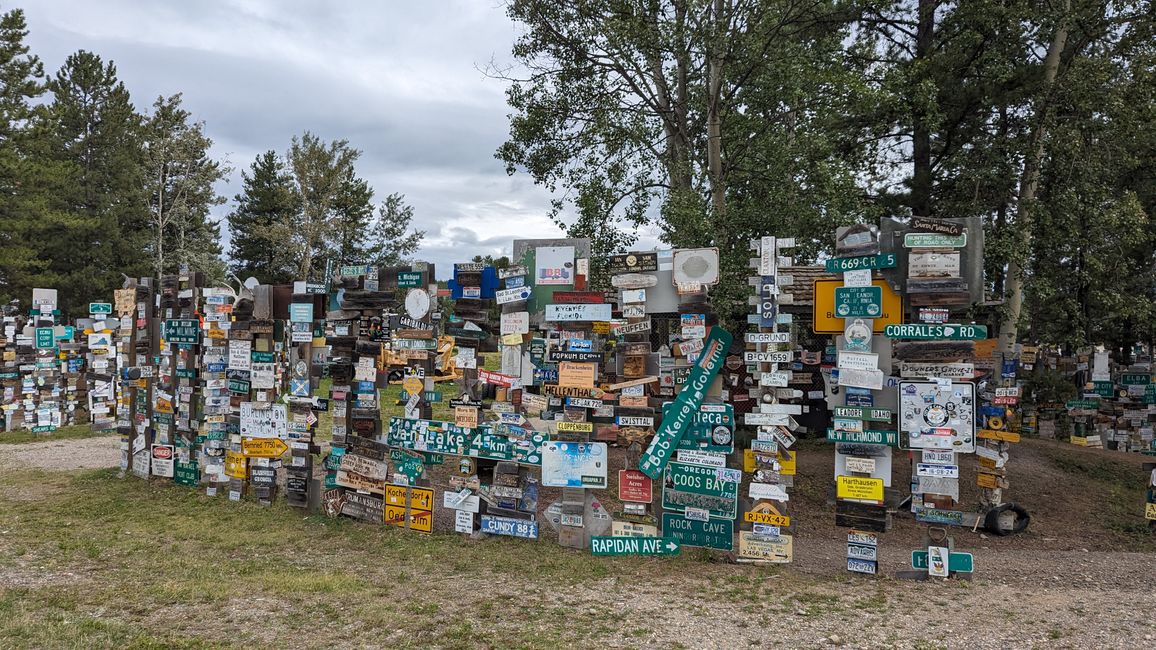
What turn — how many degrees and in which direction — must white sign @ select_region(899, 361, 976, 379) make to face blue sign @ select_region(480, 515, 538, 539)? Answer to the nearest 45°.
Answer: approximately 90° to its right

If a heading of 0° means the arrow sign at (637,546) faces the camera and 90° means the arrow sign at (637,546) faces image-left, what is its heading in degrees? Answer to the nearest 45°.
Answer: approximately 0°

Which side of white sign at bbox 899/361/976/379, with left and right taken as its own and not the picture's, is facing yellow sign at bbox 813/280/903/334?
right

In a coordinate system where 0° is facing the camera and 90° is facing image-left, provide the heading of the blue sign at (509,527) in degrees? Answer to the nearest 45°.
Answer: approximately 0°

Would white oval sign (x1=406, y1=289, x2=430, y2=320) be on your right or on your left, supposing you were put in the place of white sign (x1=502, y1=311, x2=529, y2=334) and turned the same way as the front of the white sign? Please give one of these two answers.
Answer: on your right
